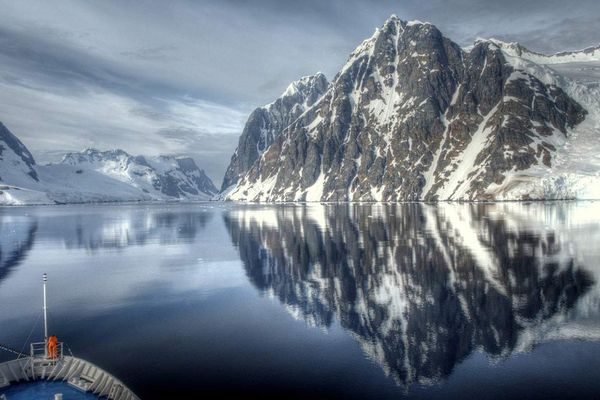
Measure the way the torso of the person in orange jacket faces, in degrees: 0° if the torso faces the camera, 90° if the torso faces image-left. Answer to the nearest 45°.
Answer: approximately 180°
